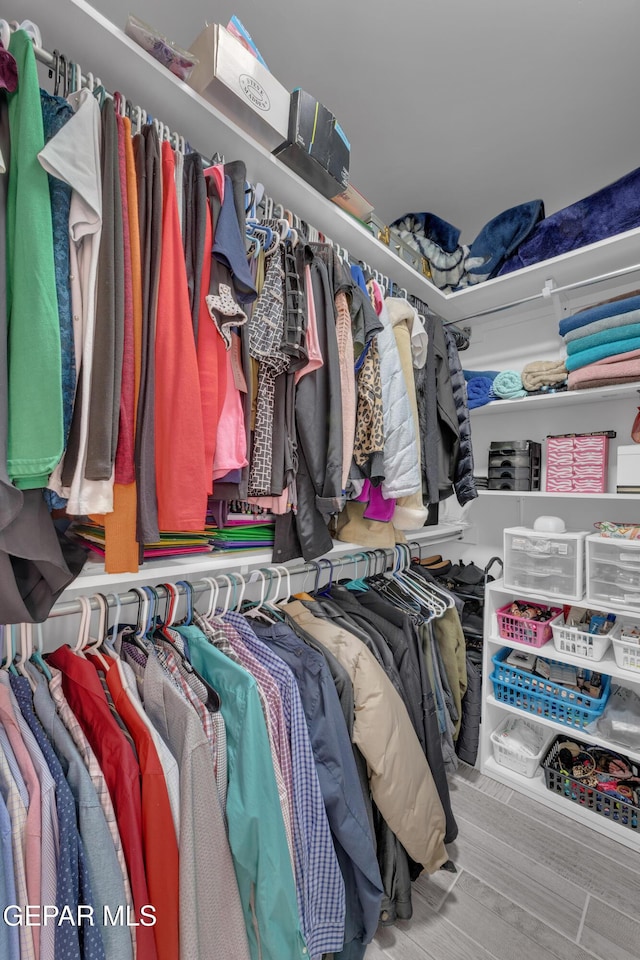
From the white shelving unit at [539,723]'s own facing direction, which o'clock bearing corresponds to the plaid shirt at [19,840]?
The plaid shirt is roughly at 11 o'clock from the white shelving unit.

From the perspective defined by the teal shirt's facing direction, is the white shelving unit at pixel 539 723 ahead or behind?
behind

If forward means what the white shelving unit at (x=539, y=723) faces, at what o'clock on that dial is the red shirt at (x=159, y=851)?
The red shirt is roughly at 11 o'clock from the white shelving unit.

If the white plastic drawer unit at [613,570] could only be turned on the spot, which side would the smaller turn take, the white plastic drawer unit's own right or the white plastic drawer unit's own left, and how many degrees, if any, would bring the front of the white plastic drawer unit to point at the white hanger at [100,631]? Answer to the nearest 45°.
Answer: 0° — it already faces it

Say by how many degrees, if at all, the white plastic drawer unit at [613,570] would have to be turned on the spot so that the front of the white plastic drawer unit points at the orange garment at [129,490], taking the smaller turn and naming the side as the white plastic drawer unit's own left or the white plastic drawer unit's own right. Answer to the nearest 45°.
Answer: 0° — it already faces it

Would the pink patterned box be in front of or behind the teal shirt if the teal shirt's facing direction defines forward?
behind

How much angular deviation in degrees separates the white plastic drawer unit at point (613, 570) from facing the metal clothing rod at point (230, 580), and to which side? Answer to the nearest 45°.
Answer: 0° — it already faces it

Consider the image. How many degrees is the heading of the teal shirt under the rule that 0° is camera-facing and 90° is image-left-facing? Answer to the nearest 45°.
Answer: approximately 45°
